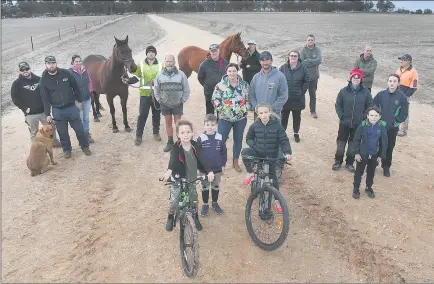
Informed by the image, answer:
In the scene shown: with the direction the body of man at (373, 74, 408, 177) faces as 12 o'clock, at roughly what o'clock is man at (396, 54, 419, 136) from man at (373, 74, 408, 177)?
man at (396, 54, 419, 136) is roughly at 6 o'clock from man at (373, 74, 408, 177).

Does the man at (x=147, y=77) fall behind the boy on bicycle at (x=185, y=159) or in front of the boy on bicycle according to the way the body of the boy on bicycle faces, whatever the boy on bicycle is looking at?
behind

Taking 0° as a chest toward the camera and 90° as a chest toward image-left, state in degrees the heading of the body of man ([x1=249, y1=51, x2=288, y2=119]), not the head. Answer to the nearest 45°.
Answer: approximately 0°

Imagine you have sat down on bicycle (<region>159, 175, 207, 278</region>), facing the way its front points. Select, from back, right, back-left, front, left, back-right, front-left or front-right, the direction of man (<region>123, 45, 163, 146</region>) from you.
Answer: back

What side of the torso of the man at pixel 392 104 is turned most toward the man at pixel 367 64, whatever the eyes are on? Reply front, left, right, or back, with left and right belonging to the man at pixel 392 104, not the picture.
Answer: back

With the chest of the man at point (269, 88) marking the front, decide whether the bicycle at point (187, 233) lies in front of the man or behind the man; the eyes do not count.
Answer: in front

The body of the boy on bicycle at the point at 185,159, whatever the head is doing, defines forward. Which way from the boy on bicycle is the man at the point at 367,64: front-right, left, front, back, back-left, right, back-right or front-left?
back-left

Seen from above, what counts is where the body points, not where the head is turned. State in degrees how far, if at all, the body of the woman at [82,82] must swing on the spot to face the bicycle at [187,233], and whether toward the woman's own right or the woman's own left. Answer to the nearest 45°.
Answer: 0° — they already face it

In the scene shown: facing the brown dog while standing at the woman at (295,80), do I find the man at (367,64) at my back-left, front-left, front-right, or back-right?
back-right

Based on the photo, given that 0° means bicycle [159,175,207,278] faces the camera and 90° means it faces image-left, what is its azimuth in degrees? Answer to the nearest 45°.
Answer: approximately 0°
